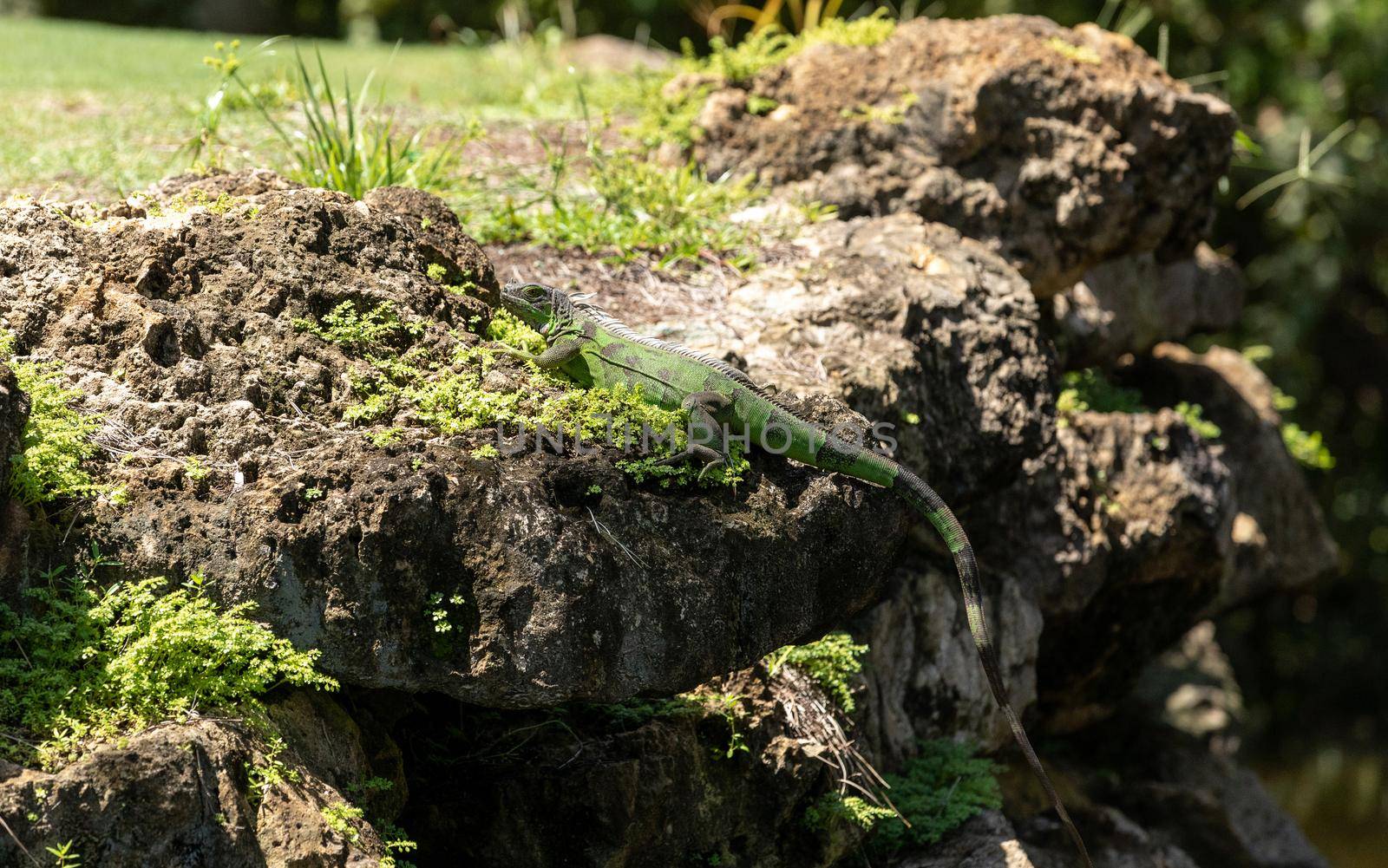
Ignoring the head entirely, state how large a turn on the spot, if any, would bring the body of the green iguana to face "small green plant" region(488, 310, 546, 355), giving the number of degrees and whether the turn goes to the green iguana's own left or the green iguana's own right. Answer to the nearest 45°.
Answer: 0° — it already faces it

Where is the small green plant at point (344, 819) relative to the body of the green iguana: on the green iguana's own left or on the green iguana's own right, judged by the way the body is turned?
on the green iguana's own left

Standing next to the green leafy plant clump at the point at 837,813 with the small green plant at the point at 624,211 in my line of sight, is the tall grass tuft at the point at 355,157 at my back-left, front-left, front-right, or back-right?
front-left

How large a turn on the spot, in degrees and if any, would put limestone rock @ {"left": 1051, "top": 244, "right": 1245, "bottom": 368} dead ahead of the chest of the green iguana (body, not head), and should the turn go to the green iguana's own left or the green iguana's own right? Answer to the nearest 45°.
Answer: approximately 135° to the green iguana's own right

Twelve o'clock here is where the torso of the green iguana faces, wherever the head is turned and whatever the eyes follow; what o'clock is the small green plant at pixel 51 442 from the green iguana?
The small green plant is roughly at 11 o'clock from the green iguana.

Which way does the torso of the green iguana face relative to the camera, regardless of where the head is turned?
to the viewer's left

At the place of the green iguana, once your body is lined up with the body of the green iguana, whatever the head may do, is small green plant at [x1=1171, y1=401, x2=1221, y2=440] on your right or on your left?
on your right

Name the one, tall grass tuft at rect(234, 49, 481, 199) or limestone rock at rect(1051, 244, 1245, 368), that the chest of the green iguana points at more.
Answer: the tall grass tuft

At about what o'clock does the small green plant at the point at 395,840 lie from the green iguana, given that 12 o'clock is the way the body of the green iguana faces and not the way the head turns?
The small green plant is roughly at 10 o'clock from the green iguana.

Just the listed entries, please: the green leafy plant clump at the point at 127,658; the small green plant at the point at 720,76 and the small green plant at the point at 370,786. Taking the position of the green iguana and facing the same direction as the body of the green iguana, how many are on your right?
1

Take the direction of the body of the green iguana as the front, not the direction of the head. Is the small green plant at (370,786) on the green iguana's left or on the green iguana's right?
on the green iguana's left

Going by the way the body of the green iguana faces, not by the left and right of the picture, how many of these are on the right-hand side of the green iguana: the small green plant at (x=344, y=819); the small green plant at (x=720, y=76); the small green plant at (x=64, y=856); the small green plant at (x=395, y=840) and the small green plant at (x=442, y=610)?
1

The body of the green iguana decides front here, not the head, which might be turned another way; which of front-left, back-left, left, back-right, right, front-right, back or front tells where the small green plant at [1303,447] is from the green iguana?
back-right
